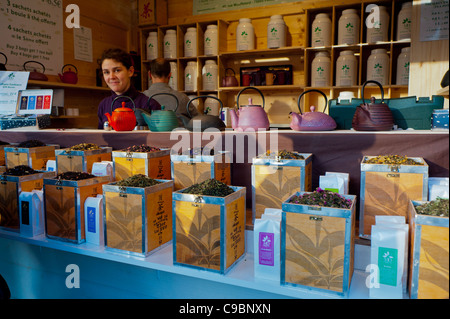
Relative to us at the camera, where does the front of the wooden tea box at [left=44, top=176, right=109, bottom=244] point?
facing the viewer and to the left of the viewer

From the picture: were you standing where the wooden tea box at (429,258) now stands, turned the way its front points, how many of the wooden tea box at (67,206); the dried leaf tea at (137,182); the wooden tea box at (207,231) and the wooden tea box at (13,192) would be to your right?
4

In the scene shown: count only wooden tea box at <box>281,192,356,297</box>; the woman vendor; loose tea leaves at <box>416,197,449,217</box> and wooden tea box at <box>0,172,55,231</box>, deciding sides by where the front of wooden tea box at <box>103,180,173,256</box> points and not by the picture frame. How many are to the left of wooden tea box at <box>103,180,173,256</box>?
2

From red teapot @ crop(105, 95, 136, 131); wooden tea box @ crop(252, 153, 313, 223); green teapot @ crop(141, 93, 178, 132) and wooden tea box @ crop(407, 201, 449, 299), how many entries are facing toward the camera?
2

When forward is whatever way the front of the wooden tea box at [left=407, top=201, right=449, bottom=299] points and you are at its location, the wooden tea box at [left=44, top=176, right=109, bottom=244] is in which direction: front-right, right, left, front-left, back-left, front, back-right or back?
right

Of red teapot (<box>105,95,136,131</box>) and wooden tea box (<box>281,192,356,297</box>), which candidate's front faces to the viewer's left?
the red teapot

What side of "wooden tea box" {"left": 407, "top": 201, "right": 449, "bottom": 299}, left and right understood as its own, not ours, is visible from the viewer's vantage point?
front

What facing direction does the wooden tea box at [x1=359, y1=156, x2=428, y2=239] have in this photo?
toward the camera

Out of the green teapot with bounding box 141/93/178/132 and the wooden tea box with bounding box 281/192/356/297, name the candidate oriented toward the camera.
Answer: the wooden tea box

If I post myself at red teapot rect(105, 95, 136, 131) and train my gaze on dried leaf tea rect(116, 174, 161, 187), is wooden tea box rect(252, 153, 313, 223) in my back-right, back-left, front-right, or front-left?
front-left

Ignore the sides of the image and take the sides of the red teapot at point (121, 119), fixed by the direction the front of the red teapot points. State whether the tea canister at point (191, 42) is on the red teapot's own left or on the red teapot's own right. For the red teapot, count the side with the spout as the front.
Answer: on the red teapot's own right

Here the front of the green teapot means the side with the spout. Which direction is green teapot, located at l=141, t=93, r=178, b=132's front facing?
to the viewer's left

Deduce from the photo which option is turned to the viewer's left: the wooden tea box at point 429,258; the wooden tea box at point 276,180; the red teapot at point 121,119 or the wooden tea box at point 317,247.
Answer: the red teapot
